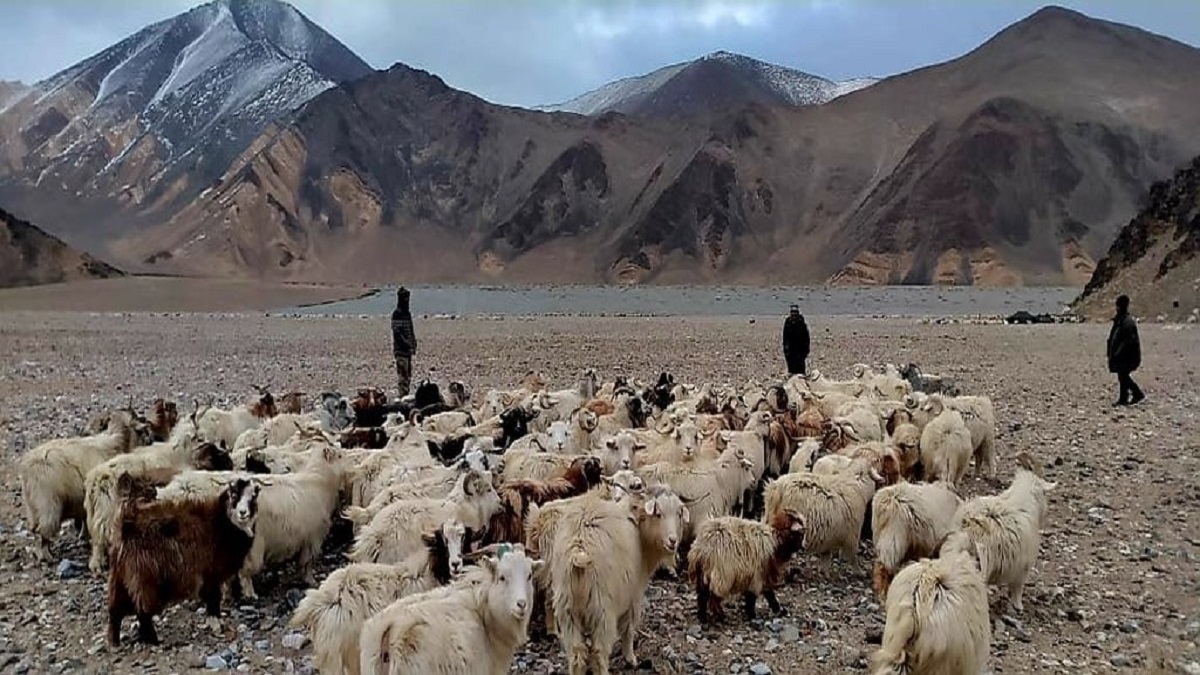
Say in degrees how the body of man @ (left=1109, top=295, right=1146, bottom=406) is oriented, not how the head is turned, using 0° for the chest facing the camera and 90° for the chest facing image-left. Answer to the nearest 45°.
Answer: approximately 90°

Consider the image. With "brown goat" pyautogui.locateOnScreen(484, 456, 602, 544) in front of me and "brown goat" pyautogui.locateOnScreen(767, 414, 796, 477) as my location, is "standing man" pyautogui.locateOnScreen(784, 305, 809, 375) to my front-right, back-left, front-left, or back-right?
back-right

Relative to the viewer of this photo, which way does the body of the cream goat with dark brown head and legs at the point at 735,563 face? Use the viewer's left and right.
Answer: facing to the right of the viewer
